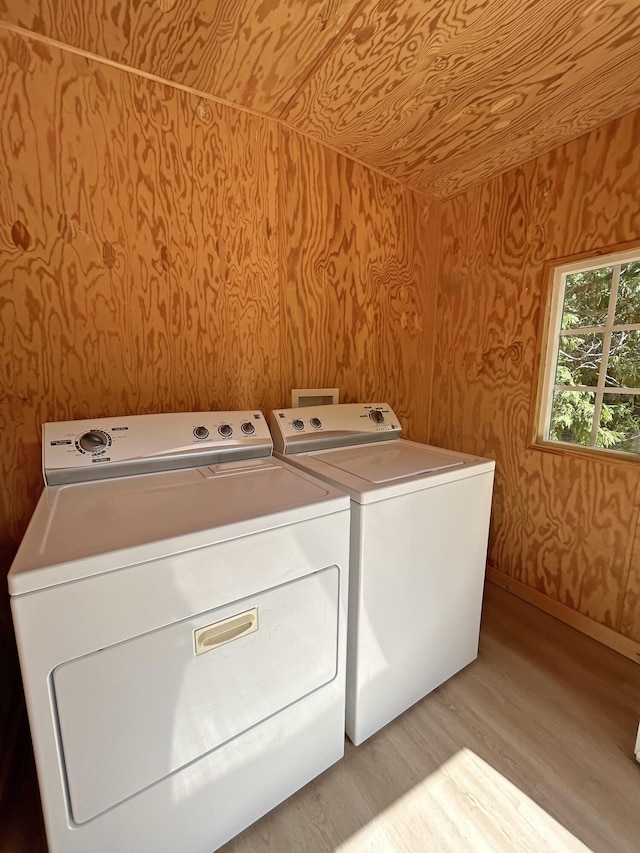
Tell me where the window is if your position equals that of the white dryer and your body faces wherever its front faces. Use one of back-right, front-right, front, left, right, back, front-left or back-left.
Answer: front-left

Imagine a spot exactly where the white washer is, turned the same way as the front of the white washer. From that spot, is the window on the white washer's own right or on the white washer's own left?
on the white washer's own left

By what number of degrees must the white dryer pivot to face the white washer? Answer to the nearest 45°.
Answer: approximately 45° to its left

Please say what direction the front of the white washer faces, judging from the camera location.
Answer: facing the viewer and to the right of the viewer

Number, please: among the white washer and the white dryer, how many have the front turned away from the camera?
0
